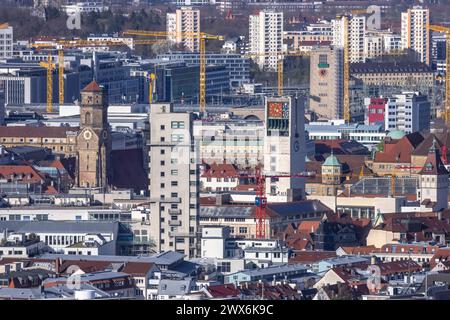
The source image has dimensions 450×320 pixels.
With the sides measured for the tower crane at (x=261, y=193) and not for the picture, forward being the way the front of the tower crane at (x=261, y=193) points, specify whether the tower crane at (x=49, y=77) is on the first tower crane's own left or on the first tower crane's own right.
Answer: on the first tower crane's own left

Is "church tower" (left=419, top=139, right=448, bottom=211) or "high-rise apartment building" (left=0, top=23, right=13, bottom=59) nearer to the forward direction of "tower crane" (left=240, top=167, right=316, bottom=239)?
the church tower

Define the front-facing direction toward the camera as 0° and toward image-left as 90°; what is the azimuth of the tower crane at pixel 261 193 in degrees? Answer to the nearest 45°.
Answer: approximately 270°

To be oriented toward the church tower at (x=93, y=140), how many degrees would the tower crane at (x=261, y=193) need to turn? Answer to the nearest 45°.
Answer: approximately 135° to its left

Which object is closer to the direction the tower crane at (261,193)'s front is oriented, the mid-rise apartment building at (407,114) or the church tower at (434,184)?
the church tower
